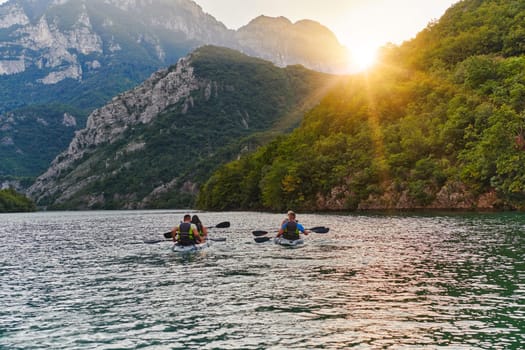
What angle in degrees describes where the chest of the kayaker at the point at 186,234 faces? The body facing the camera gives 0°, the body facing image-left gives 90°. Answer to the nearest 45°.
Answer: approximately 180°

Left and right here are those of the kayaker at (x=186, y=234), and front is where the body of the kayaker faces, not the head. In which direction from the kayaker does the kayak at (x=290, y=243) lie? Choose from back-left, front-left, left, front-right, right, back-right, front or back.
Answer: right
